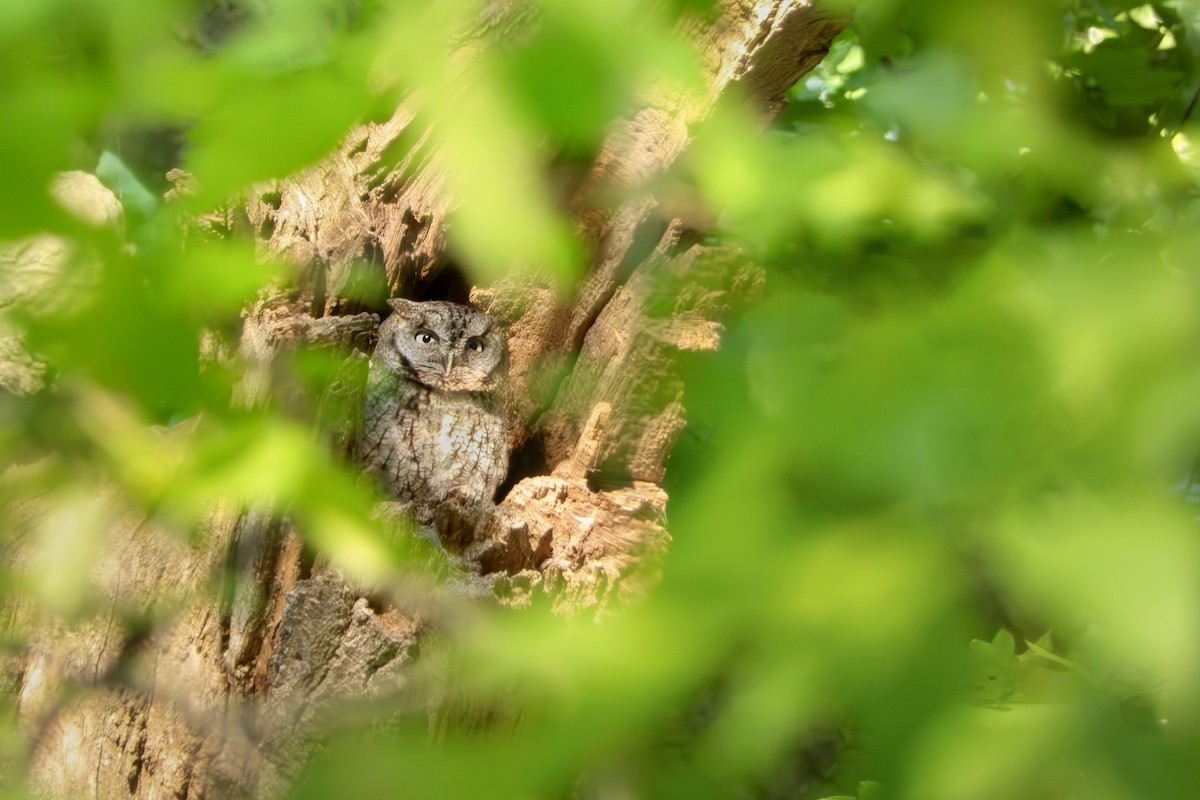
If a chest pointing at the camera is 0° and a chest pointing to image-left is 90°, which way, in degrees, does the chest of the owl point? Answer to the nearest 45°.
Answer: approximately 0°
